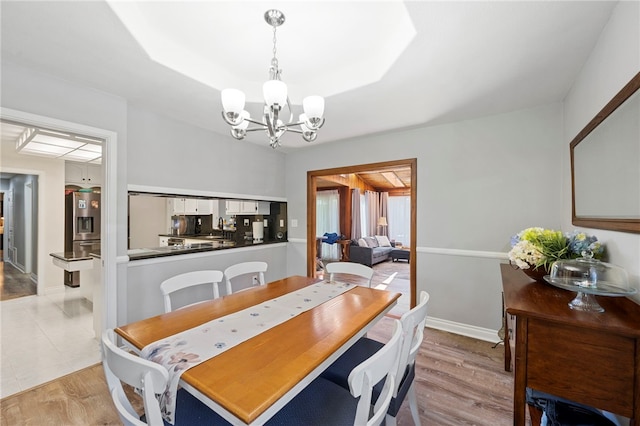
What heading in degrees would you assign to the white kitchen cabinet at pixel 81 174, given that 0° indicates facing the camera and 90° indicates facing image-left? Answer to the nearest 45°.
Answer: approximately 315°

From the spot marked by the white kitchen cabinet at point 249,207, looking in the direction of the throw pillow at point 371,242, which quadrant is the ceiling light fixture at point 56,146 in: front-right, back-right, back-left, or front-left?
back-left

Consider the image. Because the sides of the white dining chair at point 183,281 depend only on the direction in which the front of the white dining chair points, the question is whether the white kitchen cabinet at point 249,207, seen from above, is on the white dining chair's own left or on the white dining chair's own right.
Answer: on the white dining chair's own left

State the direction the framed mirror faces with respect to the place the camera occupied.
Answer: facing to the left of the viewer

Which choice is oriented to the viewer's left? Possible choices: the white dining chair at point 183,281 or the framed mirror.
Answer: the framed mirror
